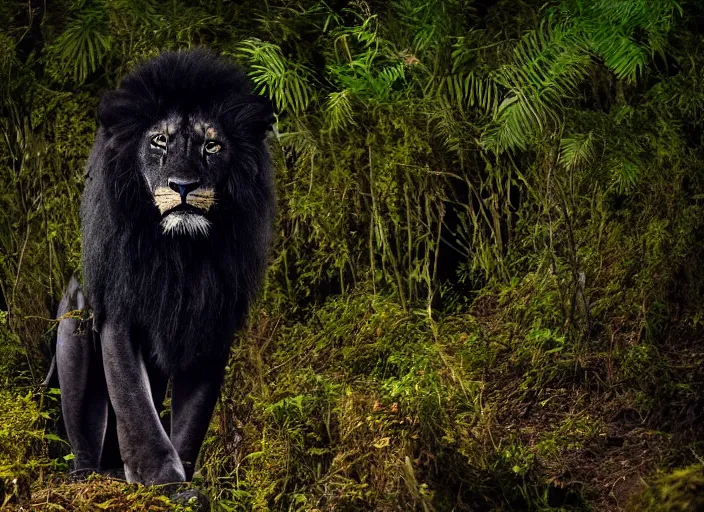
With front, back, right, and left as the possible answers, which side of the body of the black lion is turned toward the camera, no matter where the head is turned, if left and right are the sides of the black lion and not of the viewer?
front
